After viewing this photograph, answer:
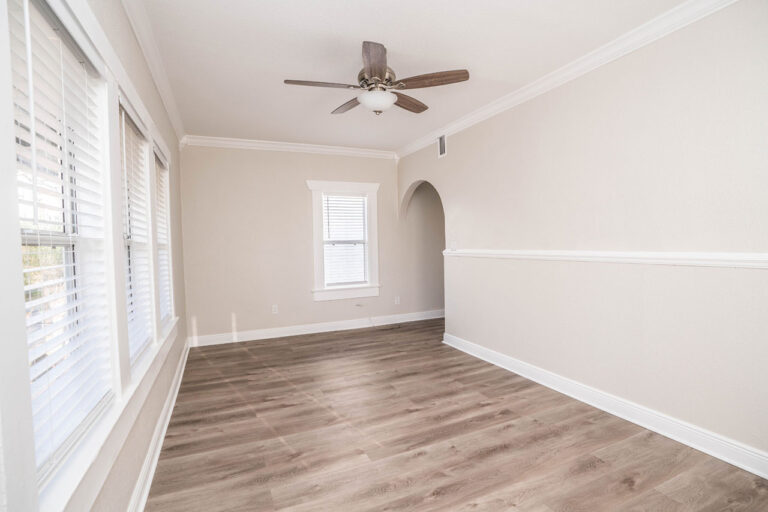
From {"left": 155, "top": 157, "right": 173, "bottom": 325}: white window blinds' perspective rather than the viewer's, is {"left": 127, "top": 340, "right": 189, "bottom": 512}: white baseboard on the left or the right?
on its right

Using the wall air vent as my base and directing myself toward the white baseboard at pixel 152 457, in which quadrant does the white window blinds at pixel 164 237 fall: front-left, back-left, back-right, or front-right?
front-right

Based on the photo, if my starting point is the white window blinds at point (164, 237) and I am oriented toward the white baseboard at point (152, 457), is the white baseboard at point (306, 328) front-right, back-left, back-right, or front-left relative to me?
back-left

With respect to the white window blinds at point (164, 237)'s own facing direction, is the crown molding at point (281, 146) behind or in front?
in front

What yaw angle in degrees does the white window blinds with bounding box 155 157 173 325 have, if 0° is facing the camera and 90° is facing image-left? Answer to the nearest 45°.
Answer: approximately 270°

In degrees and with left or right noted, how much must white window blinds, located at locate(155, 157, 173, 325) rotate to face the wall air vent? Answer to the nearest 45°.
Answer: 0° — it already faces it

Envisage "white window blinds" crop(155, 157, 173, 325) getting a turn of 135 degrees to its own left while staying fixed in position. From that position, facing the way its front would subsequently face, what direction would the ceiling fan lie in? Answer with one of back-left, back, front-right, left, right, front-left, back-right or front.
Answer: back

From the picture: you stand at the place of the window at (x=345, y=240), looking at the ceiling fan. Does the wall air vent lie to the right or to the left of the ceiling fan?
left

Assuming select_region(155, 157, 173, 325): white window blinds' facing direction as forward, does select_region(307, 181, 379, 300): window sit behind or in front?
in front
